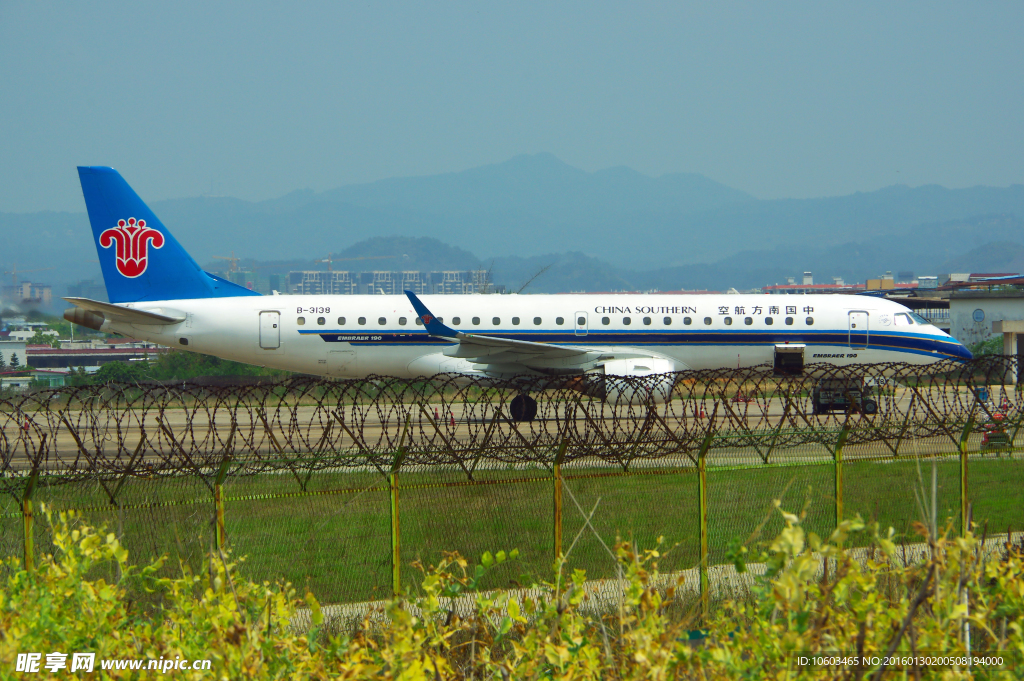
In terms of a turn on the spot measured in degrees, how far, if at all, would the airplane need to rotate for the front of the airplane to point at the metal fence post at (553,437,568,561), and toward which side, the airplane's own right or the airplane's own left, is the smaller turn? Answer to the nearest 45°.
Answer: approximately 90° to the airplane's own right

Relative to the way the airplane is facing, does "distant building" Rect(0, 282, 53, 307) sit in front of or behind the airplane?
behind

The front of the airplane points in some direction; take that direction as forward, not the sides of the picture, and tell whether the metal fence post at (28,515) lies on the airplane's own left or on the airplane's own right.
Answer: on the airplane's own right

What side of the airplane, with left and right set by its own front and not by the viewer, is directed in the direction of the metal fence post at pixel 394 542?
right

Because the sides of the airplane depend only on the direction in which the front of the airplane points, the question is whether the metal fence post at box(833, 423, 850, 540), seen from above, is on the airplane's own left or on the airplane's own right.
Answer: on the airplane's own right

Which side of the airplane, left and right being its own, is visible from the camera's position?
right

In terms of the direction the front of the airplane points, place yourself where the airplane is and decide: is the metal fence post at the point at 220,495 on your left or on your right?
on your right
